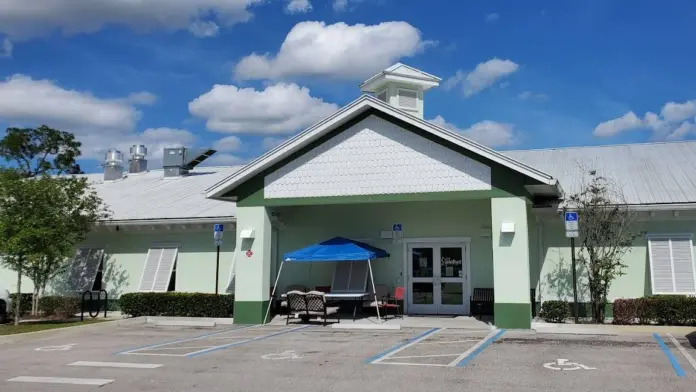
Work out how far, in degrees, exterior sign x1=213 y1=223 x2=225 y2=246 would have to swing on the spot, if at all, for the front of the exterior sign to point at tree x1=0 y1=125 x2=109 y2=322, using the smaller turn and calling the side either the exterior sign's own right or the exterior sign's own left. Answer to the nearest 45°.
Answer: approximately 90° to the exterior sign's own right

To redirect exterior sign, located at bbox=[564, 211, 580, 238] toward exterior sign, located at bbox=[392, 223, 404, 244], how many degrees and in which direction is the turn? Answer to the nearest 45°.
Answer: approximately 135° to its right

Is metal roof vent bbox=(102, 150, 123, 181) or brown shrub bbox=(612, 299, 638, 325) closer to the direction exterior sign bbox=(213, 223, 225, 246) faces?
the brown shrub

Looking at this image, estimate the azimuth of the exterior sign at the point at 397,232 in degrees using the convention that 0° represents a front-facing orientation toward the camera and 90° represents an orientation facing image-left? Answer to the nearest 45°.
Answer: approximately 0°

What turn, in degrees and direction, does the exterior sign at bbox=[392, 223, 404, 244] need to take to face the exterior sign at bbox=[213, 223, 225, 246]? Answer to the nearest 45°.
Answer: approximately 90° to its right

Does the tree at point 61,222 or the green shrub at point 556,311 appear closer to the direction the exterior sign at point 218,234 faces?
the tree

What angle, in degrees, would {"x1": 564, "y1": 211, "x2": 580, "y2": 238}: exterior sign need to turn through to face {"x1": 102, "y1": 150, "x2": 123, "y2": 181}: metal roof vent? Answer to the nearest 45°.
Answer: approximately 90° to its right

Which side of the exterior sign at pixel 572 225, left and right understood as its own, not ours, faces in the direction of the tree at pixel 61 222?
right

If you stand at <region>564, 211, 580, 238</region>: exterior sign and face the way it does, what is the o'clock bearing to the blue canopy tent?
The blue canopy tent is roughly at 3 o'clock from the exterior sign.
